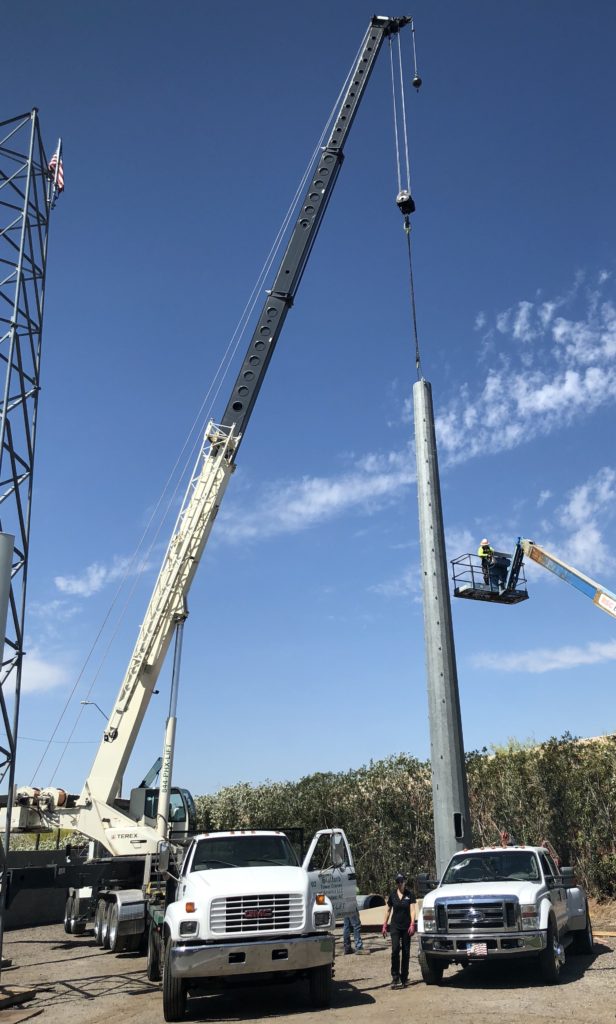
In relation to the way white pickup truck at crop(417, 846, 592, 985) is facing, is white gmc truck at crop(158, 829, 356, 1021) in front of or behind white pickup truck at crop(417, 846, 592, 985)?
in front

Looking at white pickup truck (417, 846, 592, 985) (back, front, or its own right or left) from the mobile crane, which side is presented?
right

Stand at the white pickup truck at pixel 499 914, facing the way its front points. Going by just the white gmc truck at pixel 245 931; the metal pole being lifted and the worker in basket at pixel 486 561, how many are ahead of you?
1

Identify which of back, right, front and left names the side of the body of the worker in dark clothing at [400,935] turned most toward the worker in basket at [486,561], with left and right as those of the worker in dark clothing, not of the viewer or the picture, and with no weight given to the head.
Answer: back

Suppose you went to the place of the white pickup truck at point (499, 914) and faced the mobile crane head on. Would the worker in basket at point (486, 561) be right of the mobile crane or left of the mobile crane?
right

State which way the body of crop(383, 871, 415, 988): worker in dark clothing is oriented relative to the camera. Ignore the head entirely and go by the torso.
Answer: toward the camera

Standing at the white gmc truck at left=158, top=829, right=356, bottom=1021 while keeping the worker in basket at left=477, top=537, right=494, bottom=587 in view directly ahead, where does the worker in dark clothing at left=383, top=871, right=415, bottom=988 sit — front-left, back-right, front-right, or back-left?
front-right

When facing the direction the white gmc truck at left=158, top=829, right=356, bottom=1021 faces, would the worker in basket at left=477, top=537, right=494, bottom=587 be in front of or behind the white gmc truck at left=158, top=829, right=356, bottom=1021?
behind

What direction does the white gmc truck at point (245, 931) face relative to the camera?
toward the camera
